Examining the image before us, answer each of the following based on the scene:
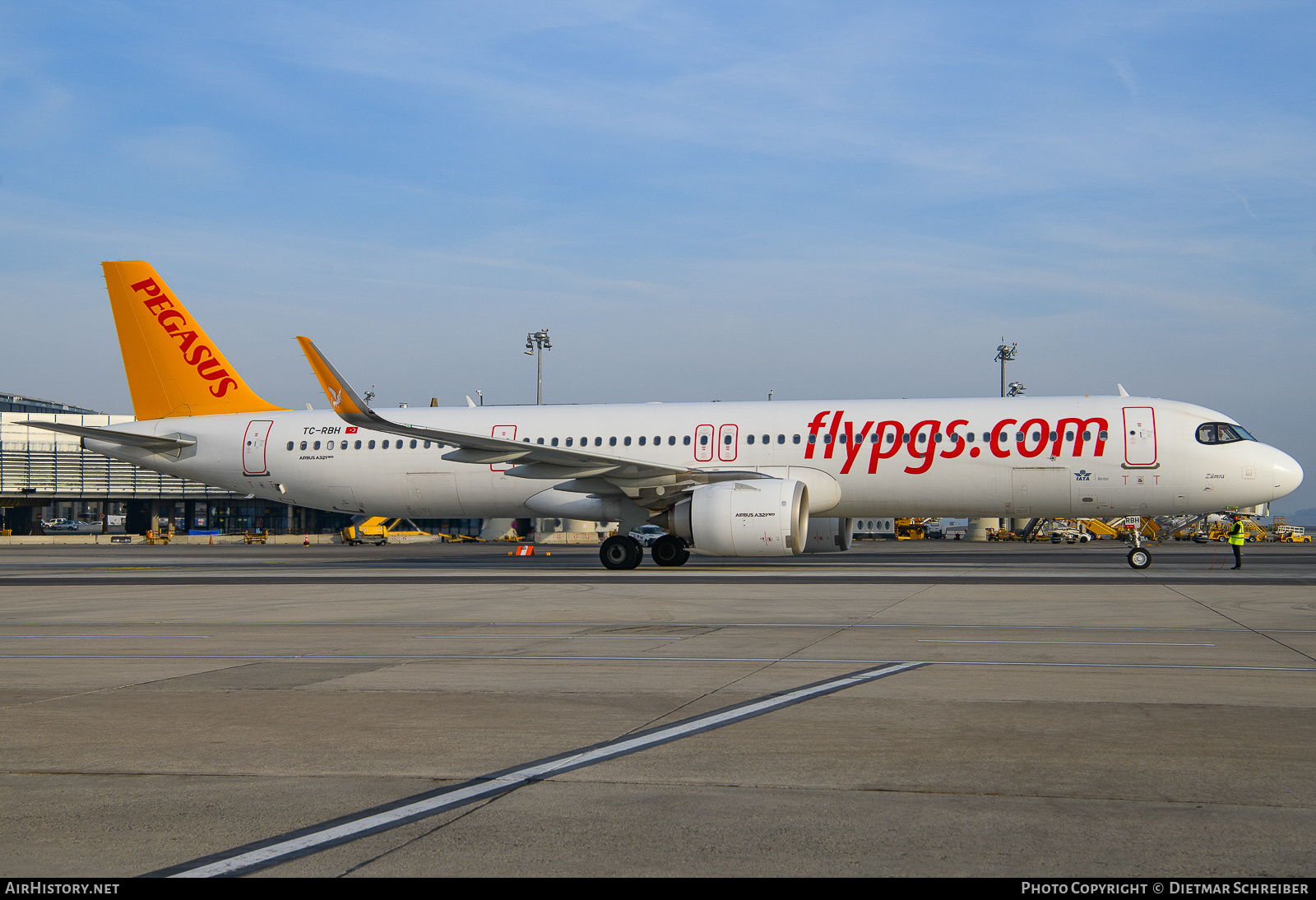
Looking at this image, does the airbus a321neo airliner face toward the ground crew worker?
yes

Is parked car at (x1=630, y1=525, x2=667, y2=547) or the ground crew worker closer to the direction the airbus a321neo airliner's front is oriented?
the ground crew worker

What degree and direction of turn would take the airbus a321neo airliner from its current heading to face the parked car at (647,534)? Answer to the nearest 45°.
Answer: approximately 90° to its left

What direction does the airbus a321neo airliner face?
to the viewer's right
